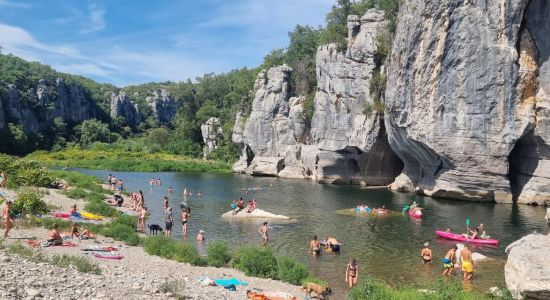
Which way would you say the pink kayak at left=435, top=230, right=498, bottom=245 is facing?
to the viewer's left

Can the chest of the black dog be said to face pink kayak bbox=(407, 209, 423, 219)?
yes

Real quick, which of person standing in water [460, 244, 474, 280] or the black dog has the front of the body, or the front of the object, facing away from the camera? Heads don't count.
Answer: the person standing in water

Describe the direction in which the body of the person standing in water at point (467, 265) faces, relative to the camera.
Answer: away from the camera

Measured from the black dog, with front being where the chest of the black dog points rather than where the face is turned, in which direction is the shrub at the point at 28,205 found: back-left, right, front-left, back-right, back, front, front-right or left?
back
